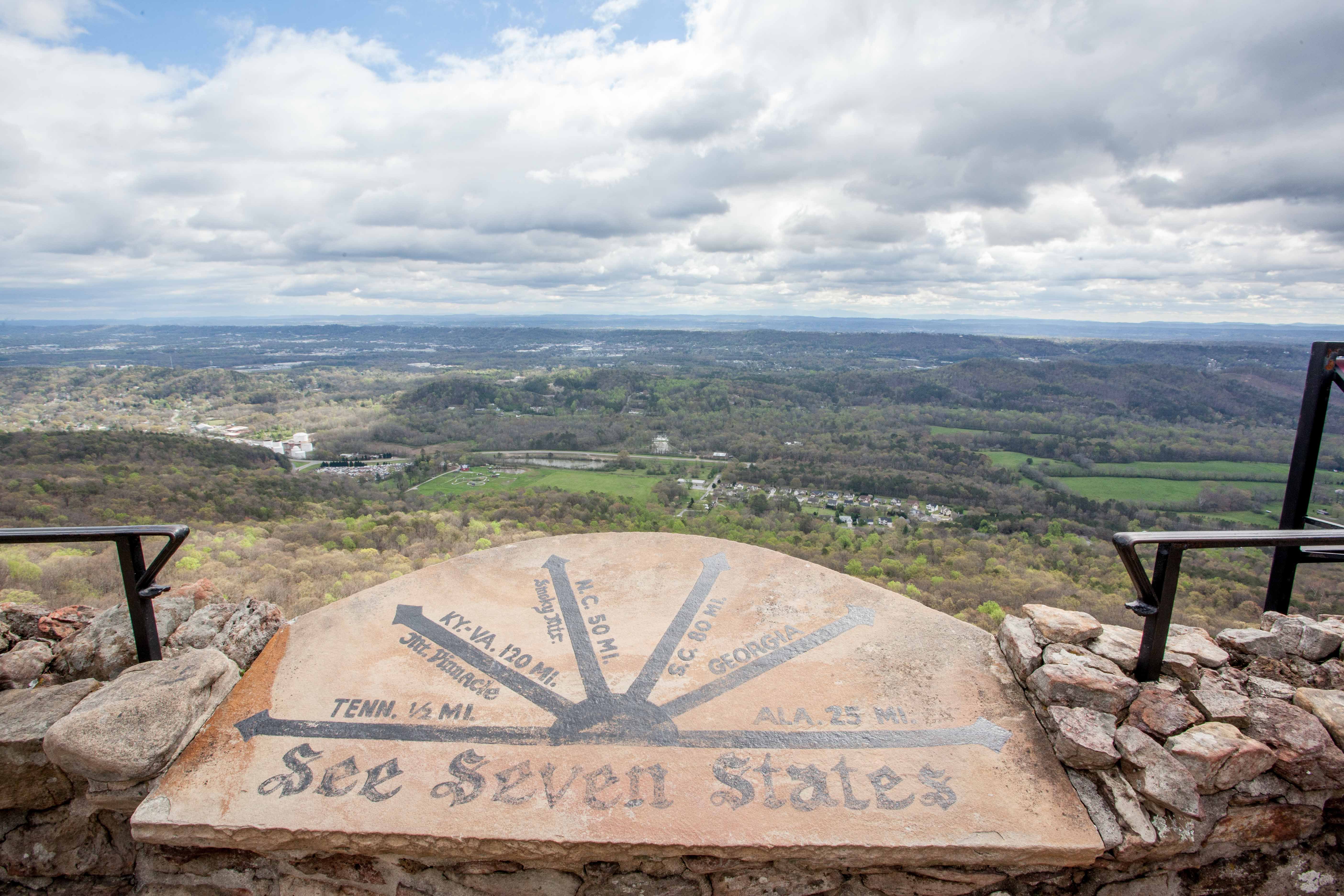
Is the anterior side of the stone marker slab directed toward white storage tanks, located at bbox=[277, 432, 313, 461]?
no

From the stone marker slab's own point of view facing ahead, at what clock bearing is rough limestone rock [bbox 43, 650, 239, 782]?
The rough limestone rock is roughly at 3 o'clock from the stone marker slab.

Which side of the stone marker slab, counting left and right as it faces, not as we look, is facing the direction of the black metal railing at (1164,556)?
left

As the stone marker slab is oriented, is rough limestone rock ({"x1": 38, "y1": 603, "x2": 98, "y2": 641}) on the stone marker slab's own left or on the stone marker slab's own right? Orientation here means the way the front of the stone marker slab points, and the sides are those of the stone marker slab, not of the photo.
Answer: on the stone marker slab's own right

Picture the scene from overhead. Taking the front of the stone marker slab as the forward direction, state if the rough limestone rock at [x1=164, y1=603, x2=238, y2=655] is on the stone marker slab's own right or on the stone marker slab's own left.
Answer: on the stone marker slab's own right

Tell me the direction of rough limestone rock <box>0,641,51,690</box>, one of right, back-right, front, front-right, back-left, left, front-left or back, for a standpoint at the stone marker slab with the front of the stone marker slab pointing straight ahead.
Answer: right

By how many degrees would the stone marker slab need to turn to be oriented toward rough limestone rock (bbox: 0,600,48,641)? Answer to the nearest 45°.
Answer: approximately 90° to its right

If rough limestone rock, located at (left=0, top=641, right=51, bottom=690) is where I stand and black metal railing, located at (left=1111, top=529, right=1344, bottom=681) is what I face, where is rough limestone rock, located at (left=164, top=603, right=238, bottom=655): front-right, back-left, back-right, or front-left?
front-left

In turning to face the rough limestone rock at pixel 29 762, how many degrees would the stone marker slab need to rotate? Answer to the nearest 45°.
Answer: approximately 90° to its right

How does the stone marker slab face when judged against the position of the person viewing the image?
facing the viewer

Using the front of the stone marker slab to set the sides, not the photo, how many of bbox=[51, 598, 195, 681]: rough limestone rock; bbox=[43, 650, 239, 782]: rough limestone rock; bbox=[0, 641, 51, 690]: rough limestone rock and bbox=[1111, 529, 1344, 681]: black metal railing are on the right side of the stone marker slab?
3

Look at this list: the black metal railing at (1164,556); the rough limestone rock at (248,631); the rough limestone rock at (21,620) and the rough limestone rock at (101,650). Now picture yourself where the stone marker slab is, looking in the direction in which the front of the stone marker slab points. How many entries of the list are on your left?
1

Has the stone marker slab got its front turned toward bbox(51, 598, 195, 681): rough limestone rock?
no

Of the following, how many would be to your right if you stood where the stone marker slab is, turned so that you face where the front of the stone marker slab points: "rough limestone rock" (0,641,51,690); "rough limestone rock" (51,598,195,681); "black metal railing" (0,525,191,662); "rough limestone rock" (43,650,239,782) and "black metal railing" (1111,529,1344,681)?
4
